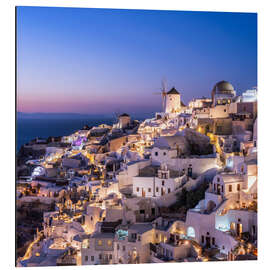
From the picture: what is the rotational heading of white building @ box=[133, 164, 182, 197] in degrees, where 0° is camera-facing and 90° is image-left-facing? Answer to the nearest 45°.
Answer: approximately 0°

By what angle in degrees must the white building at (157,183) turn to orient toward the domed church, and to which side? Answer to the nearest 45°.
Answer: approximately 135° to its left

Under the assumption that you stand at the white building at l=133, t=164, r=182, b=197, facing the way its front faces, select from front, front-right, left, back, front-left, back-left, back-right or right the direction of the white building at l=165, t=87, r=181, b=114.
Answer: back
